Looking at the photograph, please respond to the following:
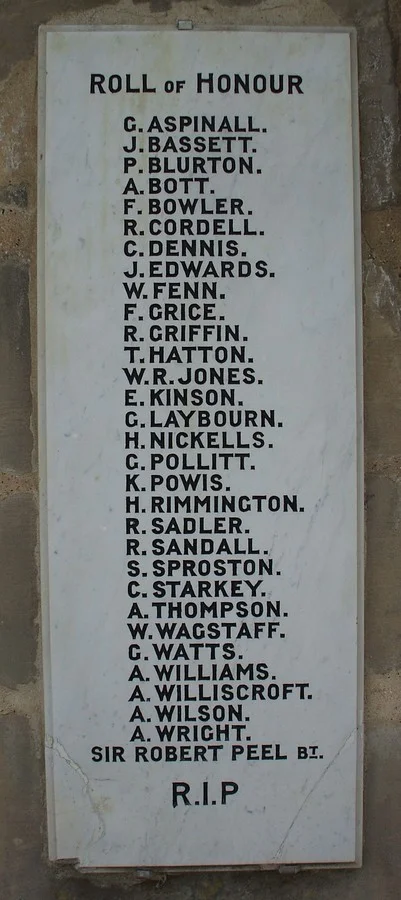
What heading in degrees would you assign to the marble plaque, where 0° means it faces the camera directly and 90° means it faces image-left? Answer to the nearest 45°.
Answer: approximately 0°
